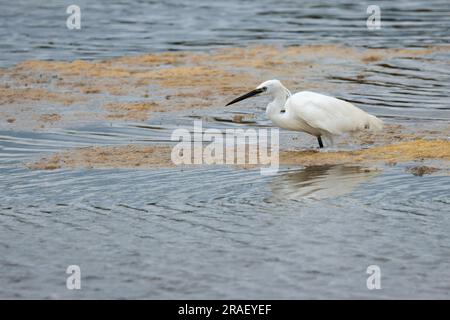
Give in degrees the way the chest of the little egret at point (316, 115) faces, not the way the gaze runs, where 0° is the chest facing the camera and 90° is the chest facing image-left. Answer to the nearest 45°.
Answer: approximately 90°
